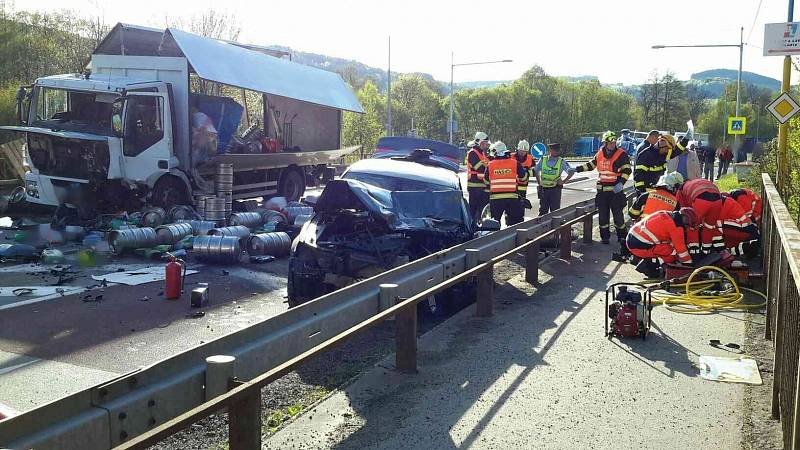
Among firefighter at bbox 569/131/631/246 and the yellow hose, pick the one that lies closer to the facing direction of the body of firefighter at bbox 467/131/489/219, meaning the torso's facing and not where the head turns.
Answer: the firefighter

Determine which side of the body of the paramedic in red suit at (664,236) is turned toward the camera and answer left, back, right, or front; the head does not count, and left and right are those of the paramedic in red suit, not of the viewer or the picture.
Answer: right

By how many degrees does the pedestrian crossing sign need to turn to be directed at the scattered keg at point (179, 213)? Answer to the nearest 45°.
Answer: approximately 45° to its right

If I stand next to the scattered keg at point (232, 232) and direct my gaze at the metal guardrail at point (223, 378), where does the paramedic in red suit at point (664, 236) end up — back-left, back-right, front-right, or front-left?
front-left

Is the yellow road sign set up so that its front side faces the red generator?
yes

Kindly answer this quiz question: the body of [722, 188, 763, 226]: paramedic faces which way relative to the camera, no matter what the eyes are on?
to the viewer's left

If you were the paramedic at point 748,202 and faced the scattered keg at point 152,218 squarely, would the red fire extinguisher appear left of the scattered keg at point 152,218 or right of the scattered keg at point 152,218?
left

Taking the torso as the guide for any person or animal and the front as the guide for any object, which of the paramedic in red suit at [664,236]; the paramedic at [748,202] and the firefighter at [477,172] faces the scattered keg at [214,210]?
the paramedic at [748,202]

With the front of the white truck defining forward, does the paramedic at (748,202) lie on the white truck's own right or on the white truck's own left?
on the white truck's own left

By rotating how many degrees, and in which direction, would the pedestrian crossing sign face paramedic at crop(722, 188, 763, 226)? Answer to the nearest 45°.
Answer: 0° — it already faces them

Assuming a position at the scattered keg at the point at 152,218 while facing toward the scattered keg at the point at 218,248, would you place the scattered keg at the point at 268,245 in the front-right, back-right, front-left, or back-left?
front-left

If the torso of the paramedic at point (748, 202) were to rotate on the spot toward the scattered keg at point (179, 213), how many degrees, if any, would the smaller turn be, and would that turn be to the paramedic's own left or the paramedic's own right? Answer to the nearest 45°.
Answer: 0° — they already face it
